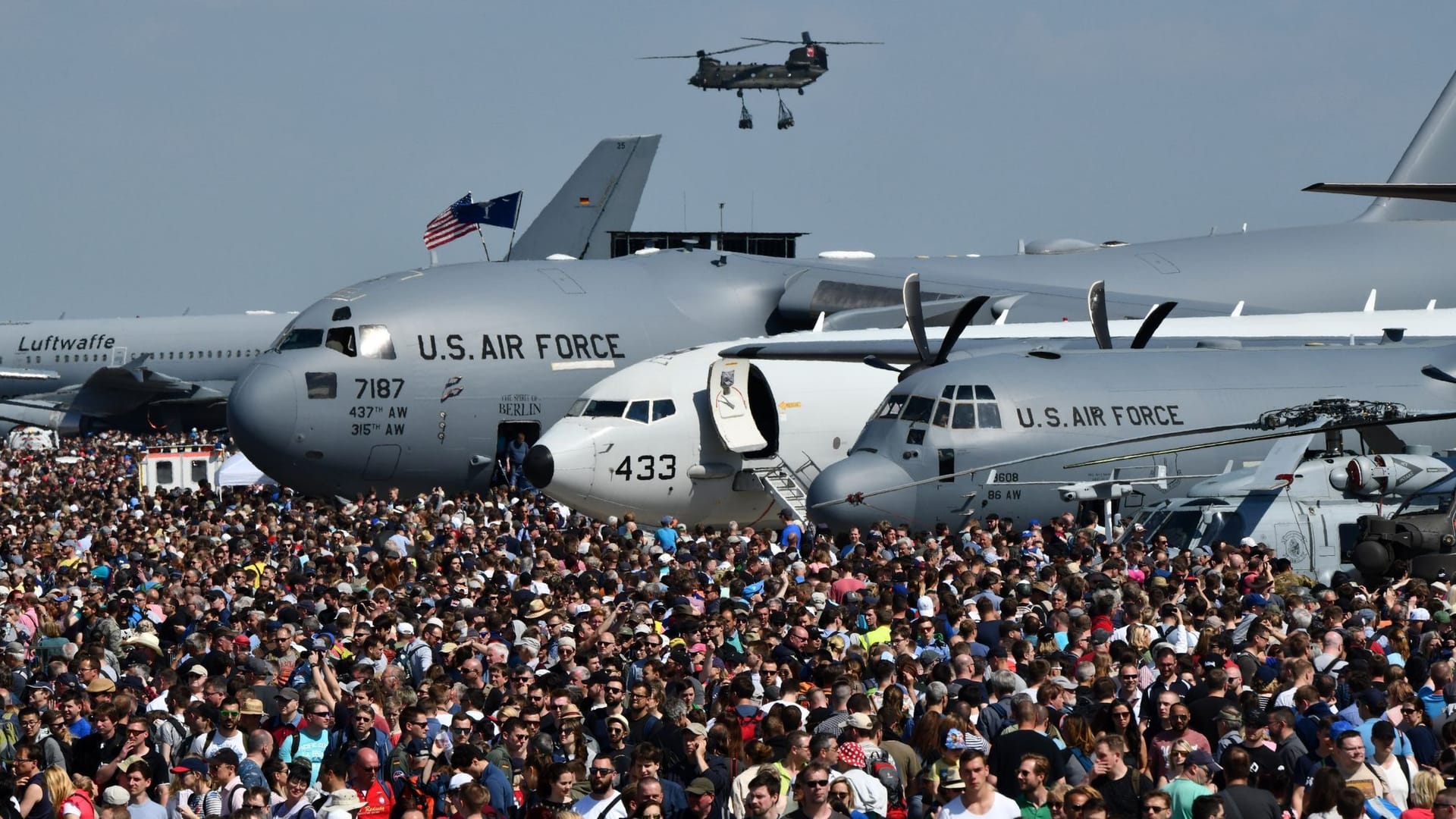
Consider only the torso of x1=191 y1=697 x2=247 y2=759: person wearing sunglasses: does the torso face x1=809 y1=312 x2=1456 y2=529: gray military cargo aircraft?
no

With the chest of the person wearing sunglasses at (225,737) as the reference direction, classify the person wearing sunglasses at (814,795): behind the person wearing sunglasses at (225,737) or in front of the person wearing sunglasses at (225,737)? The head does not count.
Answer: in front

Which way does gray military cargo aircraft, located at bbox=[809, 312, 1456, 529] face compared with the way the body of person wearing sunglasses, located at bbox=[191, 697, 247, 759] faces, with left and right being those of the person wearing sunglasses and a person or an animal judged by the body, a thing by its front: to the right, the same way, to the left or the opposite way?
to the right

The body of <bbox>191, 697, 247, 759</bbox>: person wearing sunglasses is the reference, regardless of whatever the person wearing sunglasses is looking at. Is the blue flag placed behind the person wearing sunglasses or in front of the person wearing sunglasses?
behind

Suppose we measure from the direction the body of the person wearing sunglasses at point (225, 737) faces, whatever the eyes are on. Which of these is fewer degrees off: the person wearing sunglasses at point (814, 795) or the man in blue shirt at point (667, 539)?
the person wearing sunglasses

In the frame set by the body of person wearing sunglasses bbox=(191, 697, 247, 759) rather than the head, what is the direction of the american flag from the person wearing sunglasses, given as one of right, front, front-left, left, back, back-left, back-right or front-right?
back

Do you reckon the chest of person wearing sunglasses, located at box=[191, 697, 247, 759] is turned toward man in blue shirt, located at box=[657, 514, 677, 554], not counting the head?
no

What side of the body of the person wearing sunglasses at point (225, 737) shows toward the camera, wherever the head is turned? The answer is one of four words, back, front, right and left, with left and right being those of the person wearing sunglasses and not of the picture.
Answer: front

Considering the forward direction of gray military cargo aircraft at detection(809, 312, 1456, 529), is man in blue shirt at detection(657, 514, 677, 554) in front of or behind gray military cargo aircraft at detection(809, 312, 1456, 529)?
in front

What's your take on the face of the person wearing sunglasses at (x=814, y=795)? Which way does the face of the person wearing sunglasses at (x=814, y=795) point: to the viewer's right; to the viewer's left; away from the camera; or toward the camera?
toward the camera

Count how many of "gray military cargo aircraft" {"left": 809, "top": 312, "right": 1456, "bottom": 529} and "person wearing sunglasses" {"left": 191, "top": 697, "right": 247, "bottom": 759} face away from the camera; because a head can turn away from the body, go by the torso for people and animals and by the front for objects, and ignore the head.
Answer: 0

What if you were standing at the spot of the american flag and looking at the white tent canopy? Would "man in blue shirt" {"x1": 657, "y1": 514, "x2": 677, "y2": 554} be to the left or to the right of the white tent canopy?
left

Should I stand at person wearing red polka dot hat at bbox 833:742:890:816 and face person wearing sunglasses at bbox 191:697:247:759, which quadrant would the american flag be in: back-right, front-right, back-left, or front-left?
front-right

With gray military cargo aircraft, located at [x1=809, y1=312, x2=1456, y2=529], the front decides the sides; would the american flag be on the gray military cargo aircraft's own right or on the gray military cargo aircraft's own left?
on the gray military cargo aircraft's own right

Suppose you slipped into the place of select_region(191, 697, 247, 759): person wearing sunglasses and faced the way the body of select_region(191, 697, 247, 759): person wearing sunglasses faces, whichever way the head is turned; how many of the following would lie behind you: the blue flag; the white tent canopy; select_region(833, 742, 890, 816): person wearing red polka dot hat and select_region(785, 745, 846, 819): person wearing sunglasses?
2

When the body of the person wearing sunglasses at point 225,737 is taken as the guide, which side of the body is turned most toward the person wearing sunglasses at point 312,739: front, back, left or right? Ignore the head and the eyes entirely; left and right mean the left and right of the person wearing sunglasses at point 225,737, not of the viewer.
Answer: left
